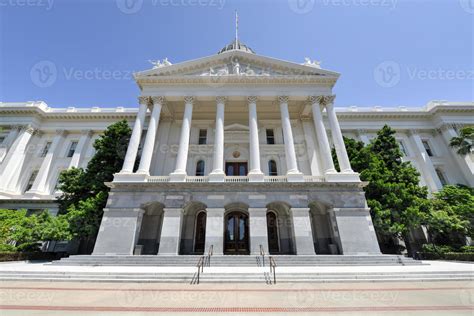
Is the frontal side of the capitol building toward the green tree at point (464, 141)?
no

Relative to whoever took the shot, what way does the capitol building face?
facing the viewer
